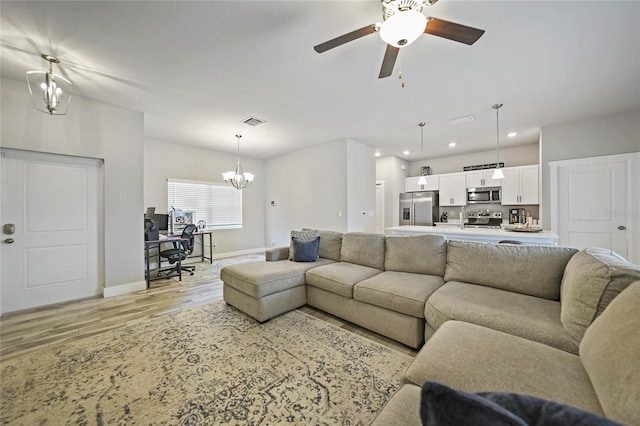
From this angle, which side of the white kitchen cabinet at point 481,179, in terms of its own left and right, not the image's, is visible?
front

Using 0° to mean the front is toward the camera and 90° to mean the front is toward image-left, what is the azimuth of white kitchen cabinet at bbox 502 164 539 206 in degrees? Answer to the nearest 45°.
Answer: approximately 0°

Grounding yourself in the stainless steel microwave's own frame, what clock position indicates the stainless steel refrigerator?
The stainless steel refrigerator is roughly at 3 o'clock from the stainless steel microwave.

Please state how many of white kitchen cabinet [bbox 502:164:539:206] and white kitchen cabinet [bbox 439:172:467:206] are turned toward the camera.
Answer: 2

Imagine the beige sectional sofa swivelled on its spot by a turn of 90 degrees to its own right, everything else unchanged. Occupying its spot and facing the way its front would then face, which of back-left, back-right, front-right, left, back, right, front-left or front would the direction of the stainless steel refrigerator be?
front-right

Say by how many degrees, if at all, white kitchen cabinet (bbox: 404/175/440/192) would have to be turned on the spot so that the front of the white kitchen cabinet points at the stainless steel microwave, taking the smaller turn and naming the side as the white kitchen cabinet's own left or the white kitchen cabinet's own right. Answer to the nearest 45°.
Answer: approximately 90° to the white kitchen cabinet's own left

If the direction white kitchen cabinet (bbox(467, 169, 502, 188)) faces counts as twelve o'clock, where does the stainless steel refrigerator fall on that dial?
The stainless steel refrigerator is roughly at 3 o'clock from the white kitchen cabinet.

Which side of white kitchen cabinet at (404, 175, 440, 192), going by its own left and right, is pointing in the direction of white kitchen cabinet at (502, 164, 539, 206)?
left

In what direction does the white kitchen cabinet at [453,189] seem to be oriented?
toward the camera

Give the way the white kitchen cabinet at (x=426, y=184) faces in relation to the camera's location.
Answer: facing the viewer

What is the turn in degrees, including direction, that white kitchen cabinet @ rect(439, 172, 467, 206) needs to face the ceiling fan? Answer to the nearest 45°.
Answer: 0° — it already faces it
